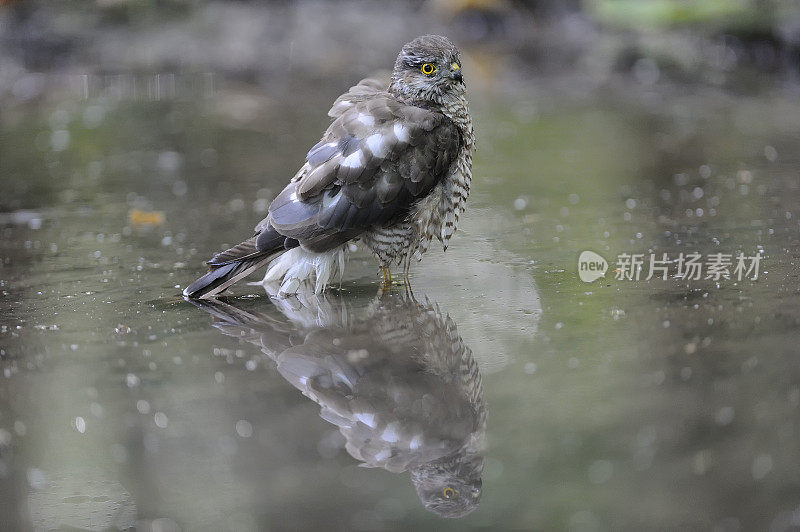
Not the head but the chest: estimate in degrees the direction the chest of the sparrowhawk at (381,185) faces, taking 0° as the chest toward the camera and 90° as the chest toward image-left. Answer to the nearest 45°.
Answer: approximately 270°
